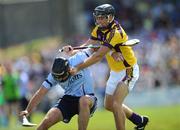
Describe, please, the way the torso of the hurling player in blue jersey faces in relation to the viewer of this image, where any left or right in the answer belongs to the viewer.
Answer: facing the viewer and to the left of the viewer

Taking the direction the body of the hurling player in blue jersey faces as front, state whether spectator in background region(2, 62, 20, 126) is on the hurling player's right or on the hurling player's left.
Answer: on the hurling player's right
